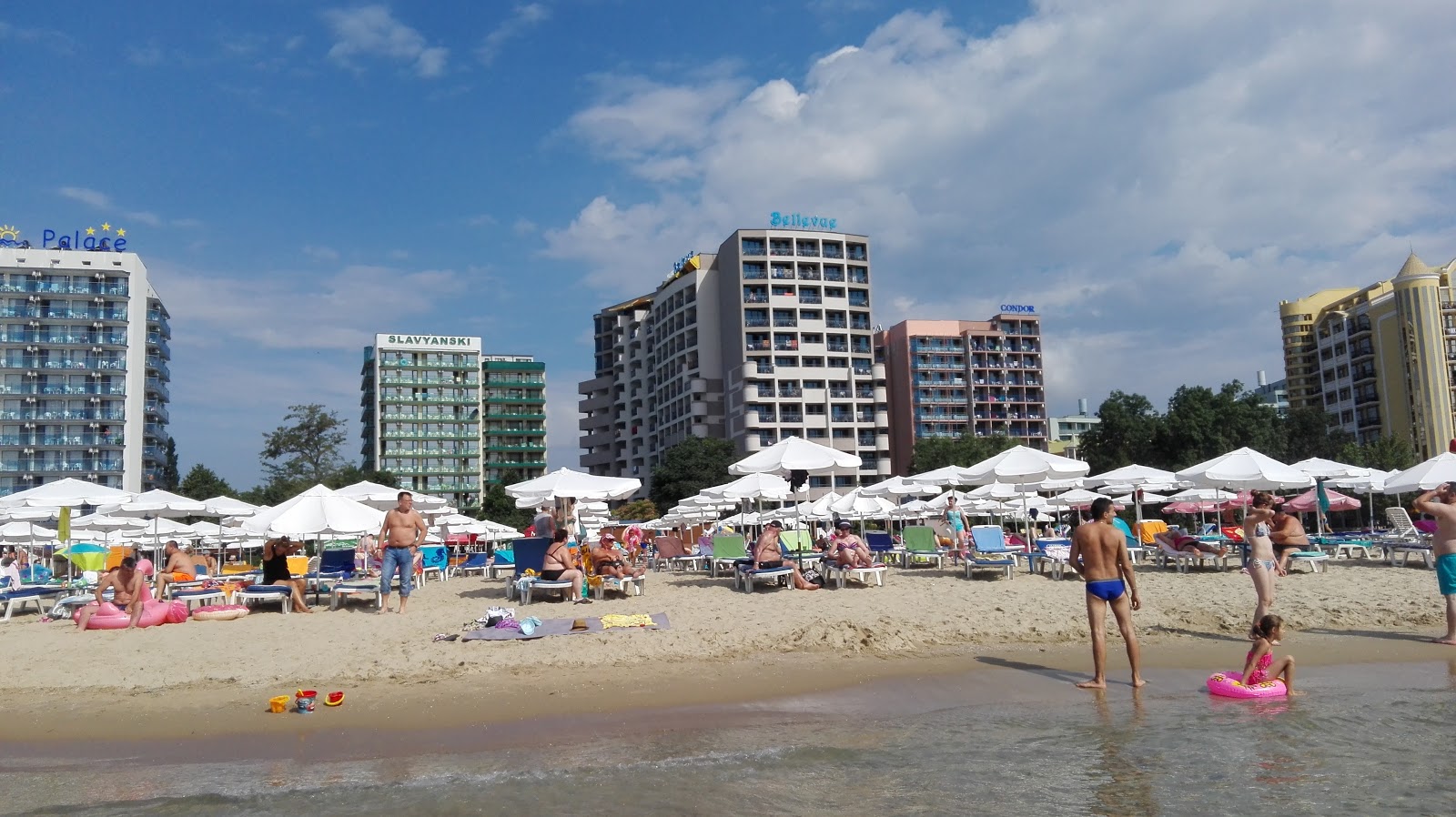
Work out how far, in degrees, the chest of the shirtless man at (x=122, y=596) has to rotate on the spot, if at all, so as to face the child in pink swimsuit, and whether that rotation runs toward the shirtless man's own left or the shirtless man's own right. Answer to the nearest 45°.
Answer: approximately 45° to the shirtless man's own left

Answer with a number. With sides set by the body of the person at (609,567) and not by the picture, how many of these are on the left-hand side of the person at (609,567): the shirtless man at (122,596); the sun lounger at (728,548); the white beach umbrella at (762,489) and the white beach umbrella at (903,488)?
3

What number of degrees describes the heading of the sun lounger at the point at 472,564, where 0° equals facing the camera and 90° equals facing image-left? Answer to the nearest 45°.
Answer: approximately 45°

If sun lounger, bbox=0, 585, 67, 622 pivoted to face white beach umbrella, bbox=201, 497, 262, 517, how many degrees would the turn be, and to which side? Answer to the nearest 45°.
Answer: approximately 180°

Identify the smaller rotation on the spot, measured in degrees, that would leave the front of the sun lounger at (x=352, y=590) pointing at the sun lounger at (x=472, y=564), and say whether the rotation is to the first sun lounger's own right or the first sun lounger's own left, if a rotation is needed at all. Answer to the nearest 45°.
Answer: approximately 180°

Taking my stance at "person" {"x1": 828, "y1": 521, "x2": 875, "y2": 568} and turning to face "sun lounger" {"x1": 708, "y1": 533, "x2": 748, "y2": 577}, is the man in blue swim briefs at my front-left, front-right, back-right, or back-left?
back-left
